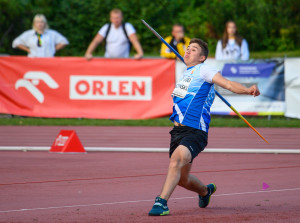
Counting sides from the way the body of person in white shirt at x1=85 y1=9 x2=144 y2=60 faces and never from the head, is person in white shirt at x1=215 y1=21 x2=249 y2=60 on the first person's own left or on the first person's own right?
on the first person's own left

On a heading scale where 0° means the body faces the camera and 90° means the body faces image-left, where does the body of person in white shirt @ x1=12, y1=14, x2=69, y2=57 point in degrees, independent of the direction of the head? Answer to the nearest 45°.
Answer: approximately 0°

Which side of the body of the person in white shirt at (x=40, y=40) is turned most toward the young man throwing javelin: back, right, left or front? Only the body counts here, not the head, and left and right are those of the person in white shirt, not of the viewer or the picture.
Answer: front

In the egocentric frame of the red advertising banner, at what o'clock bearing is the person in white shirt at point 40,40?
The person in white shirt is roughly at 4 o'clock from the red advertising banner.

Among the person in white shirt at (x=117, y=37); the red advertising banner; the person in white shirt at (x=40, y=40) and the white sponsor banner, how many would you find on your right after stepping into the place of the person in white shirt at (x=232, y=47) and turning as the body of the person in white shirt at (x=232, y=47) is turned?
3
